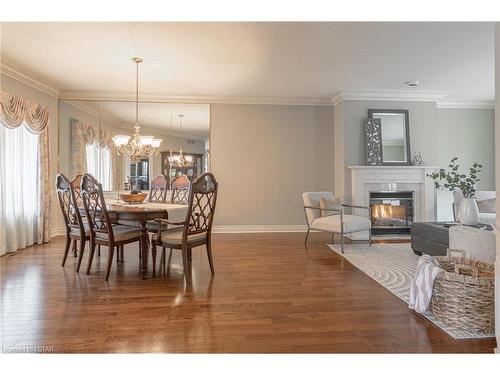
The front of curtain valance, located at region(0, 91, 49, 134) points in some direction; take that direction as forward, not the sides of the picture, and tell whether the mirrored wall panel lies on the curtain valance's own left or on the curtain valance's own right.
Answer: on the curtain valance's own left

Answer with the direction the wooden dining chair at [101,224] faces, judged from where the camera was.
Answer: facing away from the viewer and to the right of the viewer

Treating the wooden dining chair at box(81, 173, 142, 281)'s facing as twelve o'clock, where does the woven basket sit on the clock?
The woven basket is roughly at 3 o'clock from the wooden dining chair.

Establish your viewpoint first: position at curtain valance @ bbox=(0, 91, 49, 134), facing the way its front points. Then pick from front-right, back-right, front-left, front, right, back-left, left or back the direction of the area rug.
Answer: front

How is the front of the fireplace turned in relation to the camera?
facing the viewer

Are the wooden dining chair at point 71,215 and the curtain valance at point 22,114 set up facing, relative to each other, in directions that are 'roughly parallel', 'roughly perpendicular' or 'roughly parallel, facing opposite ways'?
roughly perpendicular

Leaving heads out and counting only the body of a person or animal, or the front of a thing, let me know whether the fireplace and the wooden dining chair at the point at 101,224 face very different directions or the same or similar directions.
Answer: very different directions

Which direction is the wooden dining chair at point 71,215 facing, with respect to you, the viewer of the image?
facing away from the viewer and to the right of the viewer

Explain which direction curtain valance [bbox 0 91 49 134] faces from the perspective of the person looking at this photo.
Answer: facing the viewer and to the right of the viewer

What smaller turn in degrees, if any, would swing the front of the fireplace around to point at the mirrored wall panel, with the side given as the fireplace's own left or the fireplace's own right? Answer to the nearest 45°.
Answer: approximately 90° to the fireplace's own right

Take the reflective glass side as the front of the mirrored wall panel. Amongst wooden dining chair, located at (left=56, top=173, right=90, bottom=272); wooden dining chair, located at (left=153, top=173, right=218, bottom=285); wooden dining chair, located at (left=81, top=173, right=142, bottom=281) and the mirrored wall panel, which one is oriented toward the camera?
the mirrored wall panel

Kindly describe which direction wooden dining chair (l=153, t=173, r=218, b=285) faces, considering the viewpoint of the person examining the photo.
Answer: facing away from the viewer and to the left of the viewer
